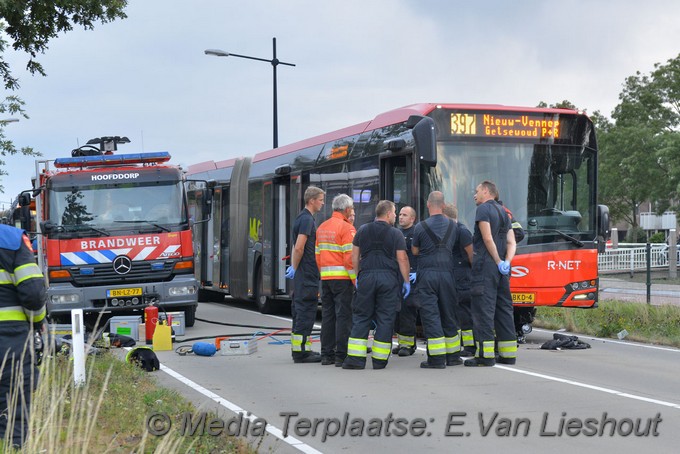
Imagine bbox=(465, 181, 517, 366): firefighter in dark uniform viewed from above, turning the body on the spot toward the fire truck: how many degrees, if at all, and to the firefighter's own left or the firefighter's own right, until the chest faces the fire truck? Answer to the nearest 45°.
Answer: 0° — they already face it

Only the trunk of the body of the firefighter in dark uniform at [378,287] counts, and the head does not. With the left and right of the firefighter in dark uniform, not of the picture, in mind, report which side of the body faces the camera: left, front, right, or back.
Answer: back

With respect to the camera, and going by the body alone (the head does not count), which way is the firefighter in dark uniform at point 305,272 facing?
to the viewer's right

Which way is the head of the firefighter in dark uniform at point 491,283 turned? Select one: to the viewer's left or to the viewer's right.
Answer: to the viewer's left

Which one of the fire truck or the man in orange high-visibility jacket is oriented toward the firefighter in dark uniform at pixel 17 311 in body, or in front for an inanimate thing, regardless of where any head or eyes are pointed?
the fire truck

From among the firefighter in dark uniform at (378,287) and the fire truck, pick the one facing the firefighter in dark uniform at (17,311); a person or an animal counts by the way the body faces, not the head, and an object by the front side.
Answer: the fire truck

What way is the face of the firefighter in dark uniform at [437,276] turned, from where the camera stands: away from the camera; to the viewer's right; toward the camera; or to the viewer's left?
away from the camera

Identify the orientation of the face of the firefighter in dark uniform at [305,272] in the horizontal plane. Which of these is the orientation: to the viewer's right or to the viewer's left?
to the viewer's right

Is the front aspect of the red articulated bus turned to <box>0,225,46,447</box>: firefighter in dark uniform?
no

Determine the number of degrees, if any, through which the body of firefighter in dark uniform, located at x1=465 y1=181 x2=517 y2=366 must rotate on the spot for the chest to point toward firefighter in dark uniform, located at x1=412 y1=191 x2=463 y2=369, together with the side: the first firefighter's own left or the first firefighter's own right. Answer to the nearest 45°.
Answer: approximately 45° to the first firefighter's own left

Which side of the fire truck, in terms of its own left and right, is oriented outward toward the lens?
front

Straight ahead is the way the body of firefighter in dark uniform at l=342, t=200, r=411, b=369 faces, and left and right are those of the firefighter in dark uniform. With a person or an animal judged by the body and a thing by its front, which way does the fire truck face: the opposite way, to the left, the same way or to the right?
the opposite way

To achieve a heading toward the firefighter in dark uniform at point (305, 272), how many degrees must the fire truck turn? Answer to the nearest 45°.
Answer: approximately 45° to its left

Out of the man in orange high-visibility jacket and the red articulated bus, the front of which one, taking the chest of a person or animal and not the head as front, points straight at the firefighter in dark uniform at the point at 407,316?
the man in orange high-visibility jacket

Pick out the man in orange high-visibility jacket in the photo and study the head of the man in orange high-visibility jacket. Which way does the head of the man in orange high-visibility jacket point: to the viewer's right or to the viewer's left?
to the viewer's right

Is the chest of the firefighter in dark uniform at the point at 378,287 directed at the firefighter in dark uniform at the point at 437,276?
no
